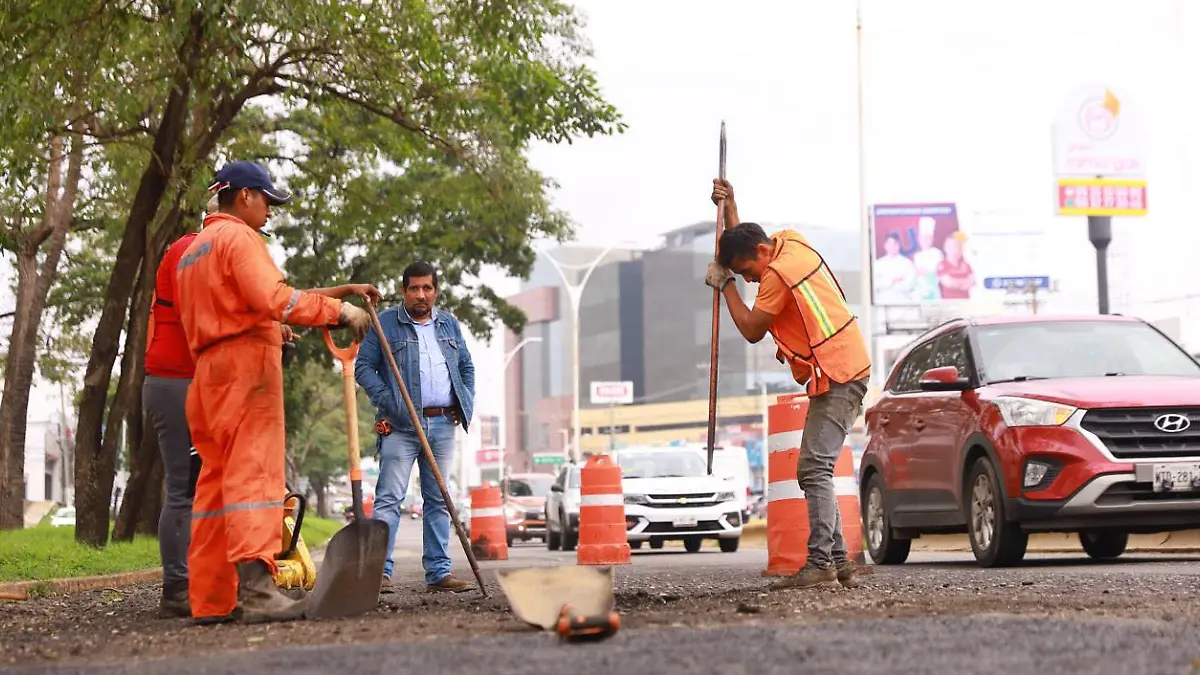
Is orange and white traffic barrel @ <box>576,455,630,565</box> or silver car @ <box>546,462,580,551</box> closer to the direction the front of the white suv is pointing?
the orange and white traffic barrel

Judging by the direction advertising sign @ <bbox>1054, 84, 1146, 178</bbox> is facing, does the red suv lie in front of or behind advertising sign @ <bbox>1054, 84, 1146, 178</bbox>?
in front

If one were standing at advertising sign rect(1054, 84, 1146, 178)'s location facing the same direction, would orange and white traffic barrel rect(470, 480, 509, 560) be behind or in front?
in front

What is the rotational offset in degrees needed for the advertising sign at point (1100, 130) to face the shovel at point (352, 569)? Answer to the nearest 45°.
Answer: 0° — it already faces it

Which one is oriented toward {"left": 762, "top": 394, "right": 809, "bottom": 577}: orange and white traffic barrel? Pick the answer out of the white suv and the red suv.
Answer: the white suv

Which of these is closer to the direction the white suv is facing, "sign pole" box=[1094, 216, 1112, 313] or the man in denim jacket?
the man in denim jacket

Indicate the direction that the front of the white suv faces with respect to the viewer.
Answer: facing the viewer

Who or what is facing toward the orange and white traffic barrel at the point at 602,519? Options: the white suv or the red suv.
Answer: the white suv

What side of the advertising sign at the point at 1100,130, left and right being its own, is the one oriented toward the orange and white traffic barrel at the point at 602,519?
front

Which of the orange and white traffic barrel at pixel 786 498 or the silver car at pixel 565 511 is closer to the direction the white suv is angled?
the orange and white traffic barrel

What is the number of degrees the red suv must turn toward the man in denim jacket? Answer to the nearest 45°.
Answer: approximately 90° to its right

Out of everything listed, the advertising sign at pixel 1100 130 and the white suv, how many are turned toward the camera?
2

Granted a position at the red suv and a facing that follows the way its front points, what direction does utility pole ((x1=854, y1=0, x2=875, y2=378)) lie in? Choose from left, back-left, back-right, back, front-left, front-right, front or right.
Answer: back-left

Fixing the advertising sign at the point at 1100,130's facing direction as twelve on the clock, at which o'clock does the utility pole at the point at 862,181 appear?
The utility pole is roughly at 1 o'clock from the advertising sign.
